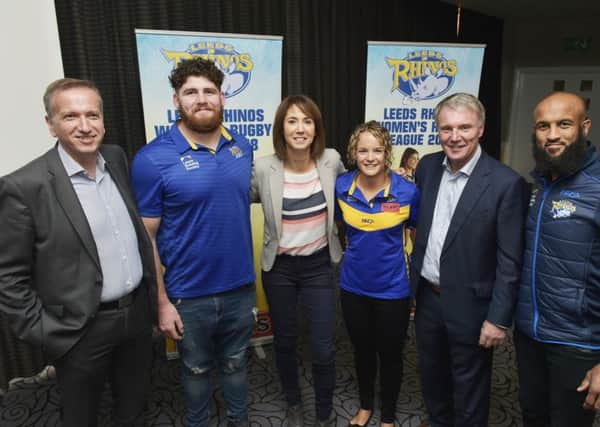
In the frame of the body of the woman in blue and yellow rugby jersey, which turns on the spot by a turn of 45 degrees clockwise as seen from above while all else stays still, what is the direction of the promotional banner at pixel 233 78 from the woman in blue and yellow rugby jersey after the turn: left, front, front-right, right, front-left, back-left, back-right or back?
right

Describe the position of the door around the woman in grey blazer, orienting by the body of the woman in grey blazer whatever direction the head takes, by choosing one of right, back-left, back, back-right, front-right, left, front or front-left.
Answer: back-left

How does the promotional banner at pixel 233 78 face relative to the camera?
toward the camera

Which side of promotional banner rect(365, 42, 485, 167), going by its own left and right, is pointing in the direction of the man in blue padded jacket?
front

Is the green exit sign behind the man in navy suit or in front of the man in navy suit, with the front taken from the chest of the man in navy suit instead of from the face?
behind

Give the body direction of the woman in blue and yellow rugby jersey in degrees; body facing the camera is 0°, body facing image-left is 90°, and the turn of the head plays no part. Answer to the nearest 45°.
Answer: approximately 0°

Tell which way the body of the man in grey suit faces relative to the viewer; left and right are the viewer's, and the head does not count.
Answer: facing the viewer and to the right of the viewer

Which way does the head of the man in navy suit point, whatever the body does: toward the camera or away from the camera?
toward the camera

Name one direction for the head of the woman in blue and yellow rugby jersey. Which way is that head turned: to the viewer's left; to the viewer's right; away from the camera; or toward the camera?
toward the camera

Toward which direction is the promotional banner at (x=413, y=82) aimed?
toward the camera

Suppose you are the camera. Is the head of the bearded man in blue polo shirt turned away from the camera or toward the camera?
toward the camera

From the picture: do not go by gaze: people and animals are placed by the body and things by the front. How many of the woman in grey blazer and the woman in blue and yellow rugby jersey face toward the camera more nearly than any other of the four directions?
2
